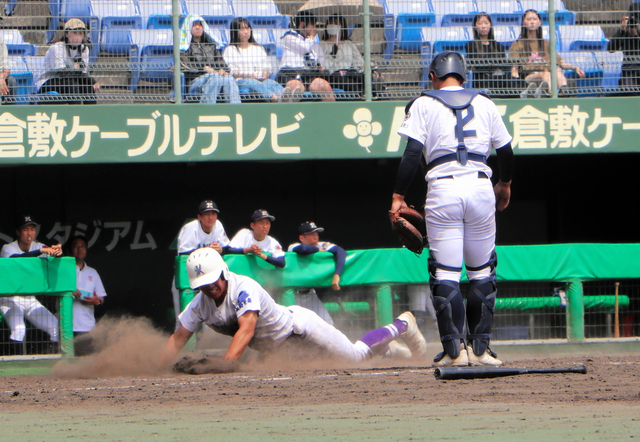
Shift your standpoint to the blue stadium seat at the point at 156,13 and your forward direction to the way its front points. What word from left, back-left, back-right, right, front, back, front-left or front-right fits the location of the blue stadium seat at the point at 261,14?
left

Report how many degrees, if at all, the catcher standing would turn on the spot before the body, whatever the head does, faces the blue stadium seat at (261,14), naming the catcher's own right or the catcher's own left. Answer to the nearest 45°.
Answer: approximately 45° to the catcher's own left

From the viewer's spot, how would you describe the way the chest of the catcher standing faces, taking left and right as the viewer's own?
facing away from the viewer

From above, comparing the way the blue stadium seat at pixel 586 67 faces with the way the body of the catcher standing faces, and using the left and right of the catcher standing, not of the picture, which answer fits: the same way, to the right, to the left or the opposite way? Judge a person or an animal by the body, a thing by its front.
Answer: the opposite way

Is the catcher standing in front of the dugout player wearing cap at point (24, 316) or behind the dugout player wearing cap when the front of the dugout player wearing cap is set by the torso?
in front

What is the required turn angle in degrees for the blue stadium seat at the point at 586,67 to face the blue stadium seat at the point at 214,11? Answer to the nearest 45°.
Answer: approximately 90° to its right

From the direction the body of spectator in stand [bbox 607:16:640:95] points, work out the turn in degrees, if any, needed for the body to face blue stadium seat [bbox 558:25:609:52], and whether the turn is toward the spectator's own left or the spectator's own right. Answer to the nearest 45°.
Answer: approximately 135° to the spectator's own right

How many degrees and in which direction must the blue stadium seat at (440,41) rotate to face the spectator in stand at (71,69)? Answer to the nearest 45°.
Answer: approximately 90° to its right

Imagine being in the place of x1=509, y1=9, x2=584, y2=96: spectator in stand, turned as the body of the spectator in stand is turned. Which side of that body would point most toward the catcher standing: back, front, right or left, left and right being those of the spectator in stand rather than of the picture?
front

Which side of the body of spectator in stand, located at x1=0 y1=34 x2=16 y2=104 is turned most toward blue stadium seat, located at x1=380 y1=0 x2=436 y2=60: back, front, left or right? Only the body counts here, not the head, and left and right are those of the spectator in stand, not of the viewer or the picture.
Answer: left

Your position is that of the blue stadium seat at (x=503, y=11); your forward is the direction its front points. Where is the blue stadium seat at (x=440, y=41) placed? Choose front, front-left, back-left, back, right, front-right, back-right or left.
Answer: front-right

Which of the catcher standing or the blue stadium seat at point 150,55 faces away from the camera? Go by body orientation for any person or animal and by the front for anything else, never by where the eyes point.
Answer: the catcher standing
